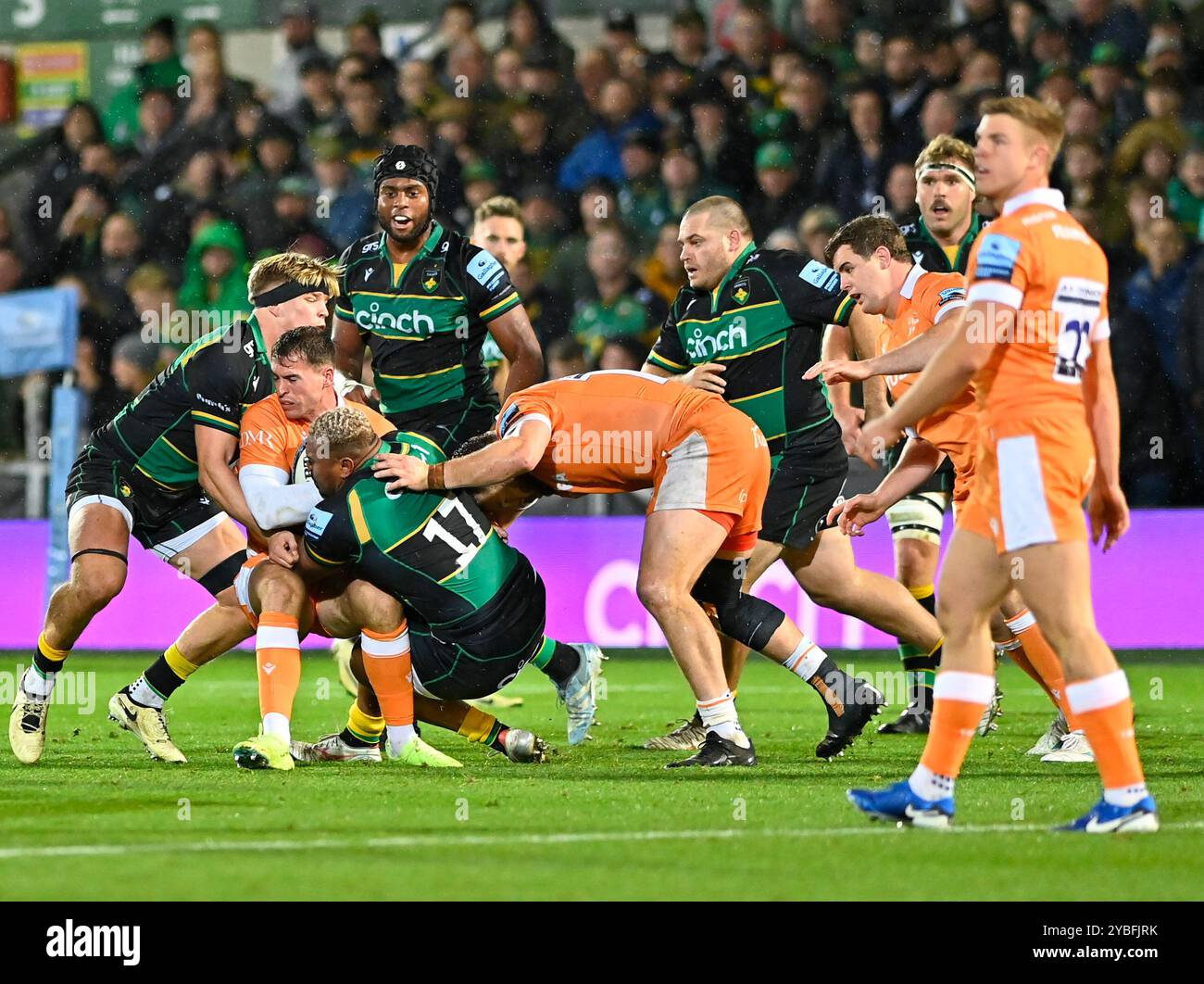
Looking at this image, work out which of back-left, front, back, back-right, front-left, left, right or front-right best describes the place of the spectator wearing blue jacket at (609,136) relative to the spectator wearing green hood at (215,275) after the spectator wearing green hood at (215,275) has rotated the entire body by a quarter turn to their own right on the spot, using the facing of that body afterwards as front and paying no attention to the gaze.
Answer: back

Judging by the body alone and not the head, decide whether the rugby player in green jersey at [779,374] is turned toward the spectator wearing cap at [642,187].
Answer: no

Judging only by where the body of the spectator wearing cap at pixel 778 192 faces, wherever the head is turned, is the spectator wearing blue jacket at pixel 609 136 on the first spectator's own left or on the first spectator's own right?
on the first spectator's own right

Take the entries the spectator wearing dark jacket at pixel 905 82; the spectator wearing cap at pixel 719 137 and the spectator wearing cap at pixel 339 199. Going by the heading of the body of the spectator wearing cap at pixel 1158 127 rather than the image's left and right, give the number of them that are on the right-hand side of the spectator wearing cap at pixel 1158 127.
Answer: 3

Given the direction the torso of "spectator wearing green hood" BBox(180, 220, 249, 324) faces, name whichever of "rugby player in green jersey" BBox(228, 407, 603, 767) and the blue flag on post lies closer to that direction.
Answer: the rugby player in green jersey

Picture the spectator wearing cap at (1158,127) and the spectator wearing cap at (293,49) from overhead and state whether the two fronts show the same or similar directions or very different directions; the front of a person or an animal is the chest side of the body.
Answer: same or similar directions

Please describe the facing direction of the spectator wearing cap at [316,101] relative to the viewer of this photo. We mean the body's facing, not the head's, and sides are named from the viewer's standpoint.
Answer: facing the viewer

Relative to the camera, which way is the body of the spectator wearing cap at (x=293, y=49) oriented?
toward the camera

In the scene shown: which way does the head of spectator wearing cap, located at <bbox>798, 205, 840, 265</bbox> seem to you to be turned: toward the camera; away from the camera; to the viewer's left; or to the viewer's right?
toward the camera

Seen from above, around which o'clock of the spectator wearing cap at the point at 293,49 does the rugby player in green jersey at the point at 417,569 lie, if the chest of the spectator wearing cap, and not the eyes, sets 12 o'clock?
The rugby player in green jersey is roughly at 12 o'clock from the spectator wearing cap.

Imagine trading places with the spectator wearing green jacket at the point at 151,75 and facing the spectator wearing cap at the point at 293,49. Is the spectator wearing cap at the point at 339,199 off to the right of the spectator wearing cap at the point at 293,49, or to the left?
right

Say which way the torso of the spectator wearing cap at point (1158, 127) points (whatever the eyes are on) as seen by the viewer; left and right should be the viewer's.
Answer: facing the viewer

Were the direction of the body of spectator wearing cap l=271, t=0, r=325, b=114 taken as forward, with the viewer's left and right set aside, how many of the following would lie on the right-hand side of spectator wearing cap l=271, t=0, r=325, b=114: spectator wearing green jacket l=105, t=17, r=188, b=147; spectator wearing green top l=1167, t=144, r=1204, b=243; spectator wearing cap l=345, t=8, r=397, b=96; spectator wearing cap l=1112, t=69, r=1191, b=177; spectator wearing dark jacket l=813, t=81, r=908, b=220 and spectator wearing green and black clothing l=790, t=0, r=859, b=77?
1

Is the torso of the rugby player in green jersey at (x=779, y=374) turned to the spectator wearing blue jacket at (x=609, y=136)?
no

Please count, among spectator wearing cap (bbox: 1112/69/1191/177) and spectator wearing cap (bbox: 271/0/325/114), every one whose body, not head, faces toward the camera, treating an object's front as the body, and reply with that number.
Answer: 2

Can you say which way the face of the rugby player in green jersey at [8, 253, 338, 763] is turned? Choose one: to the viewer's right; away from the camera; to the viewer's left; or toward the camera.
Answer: to the viewer's right

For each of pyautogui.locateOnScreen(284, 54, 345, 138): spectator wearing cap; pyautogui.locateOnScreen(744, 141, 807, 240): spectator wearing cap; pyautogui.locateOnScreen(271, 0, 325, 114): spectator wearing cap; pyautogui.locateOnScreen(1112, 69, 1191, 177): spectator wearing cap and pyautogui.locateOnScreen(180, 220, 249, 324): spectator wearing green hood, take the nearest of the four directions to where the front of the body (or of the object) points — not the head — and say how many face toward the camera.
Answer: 5

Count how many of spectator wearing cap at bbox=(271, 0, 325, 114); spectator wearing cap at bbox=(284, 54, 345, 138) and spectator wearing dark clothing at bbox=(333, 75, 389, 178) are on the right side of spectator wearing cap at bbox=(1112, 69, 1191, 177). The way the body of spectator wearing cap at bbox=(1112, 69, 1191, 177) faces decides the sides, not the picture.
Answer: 3
